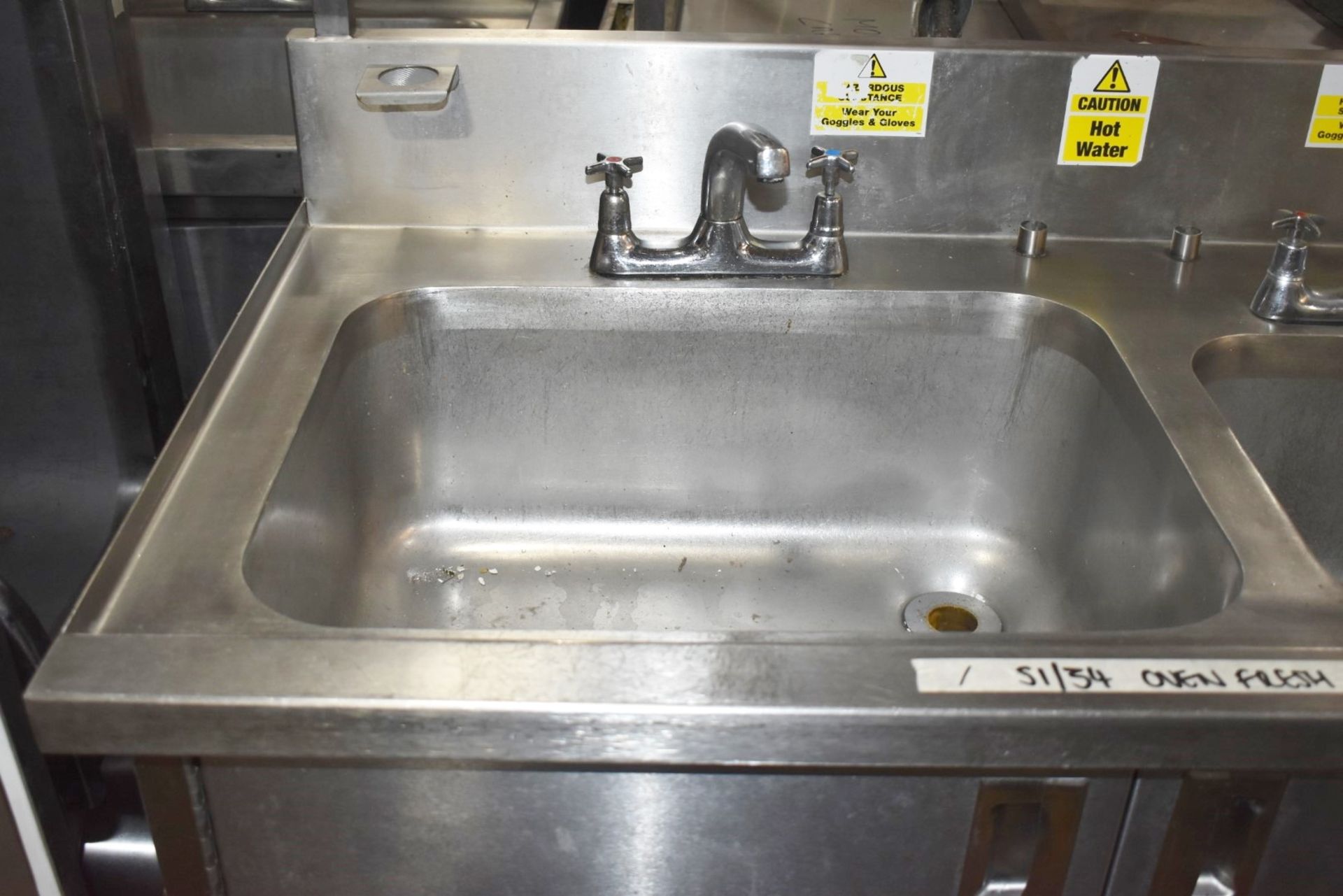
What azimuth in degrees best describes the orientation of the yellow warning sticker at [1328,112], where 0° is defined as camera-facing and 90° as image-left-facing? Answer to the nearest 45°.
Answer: approximately 0°

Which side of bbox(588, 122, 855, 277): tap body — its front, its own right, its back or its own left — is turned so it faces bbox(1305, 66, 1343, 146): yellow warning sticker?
left

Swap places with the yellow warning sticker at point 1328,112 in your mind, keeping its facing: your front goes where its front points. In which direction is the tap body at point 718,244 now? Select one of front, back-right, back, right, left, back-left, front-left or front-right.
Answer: front-right

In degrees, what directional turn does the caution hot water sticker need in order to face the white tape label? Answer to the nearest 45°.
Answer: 0° — it already faces it

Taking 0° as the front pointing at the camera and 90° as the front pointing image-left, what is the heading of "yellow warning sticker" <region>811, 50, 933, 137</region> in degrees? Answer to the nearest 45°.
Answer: approximately 0°

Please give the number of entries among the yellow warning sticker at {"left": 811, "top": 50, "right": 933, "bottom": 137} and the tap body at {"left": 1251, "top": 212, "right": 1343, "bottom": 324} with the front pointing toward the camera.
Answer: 2

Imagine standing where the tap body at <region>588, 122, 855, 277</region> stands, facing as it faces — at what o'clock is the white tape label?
The white tape label is roughly at 11 o'clock from the tap body.
